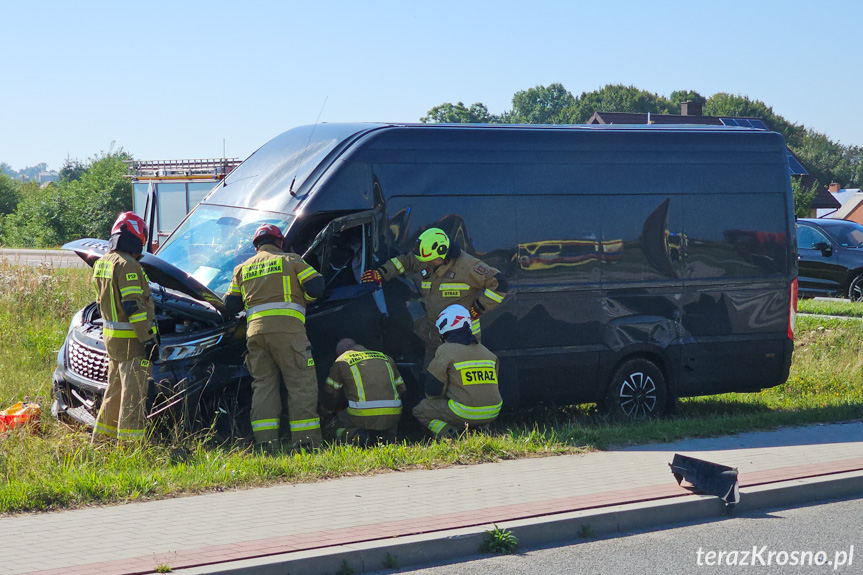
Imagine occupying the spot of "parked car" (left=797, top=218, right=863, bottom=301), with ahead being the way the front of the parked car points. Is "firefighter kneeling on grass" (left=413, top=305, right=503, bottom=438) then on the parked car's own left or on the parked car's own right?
on the parked car's own right

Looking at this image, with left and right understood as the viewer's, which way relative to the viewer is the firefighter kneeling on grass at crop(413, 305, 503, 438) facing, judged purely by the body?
facing away from the viewer and to the left of the viewer

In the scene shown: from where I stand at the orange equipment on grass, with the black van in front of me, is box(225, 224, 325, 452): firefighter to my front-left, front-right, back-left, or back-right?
front-right

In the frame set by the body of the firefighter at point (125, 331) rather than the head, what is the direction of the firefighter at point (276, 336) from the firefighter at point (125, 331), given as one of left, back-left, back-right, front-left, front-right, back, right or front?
front-right

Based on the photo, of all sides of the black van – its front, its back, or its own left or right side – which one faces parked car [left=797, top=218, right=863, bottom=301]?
back

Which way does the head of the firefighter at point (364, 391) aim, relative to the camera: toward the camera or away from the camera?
away from the camera

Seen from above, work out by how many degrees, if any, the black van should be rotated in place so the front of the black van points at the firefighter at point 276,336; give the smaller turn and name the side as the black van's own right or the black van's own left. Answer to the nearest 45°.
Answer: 0° — it already faces them

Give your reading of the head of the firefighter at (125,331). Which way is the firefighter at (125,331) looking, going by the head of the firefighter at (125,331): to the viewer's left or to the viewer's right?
to the viewer's right

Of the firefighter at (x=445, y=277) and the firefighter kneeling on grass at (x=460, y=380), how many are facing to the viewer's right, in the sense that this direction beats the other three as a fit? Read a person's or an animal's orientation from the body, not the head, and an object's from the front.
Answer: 0

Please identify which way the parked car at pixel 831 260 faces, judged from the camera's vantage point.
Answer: facing the viewer and to the right of the viewer

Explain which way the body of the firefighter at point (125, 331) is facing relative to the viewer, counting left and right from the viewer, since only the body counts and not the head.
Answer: facing away from the viewer and to the right of the viewer

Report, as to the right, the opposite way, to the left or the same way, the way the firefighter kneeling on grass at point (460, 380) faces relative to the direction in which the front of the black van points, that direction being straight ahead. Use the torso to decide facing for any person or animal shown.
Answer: to the right

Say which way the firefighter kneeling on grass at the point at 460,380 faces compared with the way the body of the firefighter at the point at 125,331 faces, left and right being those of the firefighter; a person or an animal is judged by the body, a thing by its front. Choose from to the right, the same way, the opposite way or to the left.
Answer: to the left

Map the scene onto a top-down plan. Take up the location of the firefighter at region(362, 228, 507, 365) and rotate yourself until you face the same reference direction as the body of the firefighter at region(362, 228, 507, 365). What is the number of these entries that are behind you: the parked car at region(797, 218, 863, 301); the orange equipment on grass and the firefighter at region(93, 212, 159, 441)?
1

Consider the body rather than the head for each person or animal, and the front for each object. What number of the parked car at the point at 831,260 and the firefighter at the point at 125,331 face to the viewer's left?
0

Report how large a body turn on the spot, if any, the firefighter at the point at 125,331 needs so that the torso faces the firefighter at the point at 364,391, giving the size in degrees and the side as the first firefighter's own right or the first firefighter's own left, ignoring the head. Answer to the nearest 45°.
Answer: approximately 45° to the first firefighter's own right
